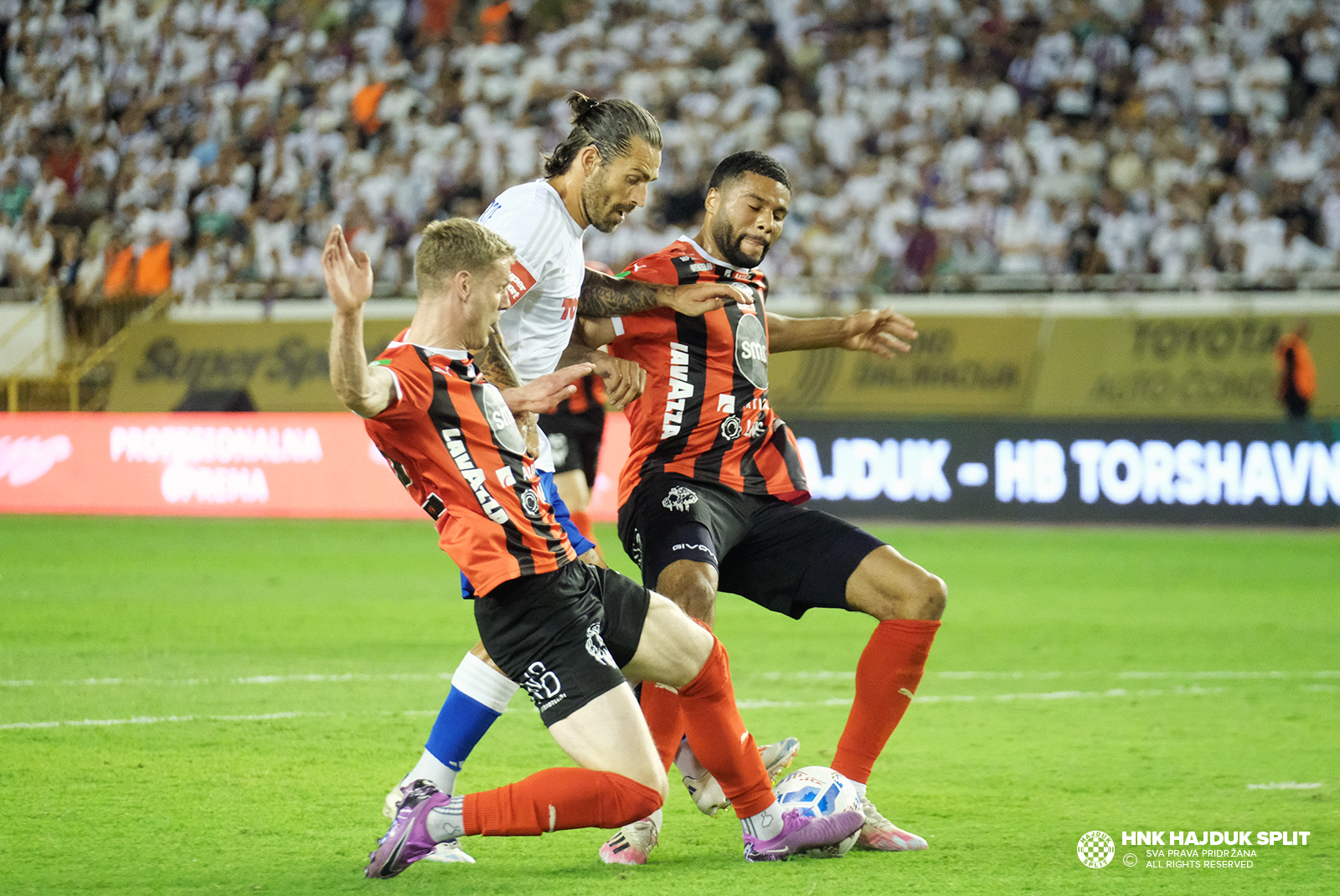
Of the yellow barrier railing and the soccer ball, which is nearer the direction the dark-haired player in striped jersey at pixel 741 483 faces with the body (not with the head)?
the soccer ball

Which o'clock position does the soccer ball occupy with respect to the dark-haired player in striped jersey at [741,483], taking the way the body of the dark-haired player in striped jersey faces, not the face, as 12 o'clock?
The soccer ball is roughly at 1 o'clock from the dark-haired player in striped jersey.

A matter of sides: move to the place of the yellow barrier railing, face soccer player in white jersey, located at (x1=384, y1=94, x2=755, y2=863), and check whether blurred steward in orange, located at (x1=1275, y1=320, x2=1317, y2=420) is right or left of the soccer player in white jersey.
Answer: left

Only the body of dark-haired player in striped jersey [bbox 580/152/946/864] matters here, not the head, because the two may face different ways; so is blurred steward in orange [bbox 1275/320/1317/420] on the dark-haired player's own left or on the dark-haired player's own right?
on the dark-haired player's own left

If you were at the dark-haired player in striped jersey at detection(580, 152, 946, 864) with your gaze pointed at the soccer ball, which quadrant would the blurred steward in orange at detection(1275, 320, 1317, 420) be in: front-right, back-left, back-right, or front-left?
back-left

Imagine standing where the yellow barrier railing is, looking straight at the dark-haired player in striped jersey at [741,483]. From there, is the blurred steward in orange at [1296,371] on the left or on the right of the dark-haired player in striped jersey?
left

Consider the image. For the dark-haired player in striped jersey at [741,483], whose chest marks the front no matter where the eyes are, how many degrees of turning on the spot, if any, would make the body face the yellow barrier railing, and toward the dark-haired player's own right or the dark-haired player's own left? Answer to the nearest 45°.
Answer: approximately 180°

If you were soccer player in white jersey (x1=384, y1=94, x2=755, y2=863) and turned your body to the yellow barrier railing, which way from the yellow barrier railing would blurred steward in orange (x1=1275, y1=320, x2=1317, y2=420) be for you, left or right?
right
